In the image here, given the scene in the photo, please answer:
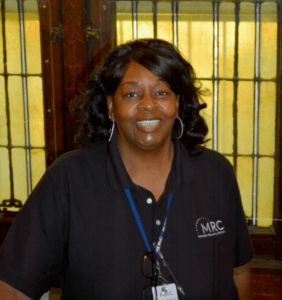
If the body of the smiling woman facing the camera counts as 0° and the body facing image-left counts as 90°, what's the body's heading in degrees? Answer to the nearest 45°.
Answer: approximately 0°

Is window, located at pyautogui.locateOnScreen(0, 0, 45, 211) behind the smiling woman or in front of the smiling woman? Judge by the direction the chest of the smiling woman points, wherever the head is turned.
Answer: behind
